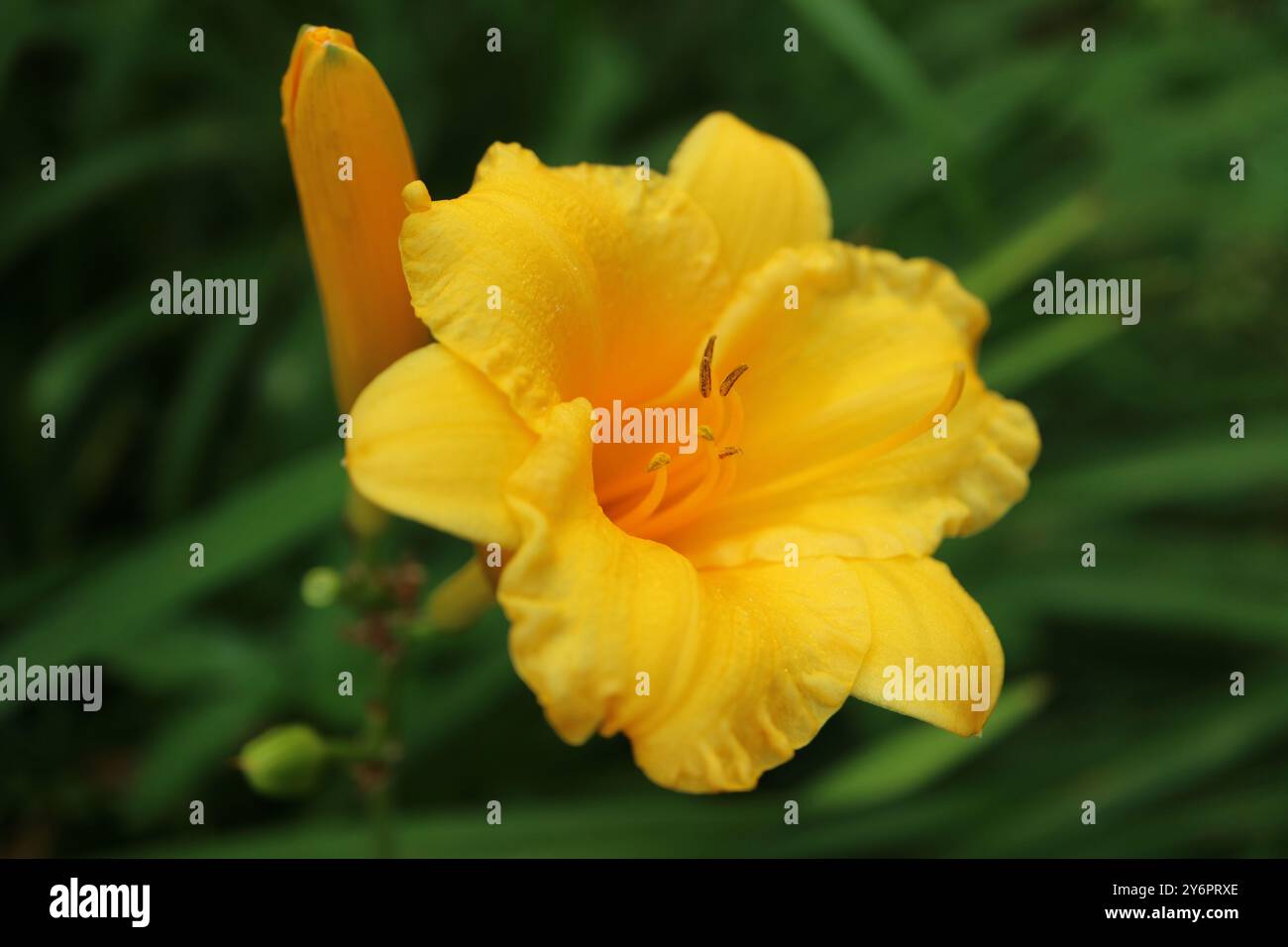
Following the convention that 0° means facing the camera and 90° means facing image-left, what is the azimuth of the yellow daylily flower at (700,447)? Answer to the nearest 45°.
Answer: approximately 315°
